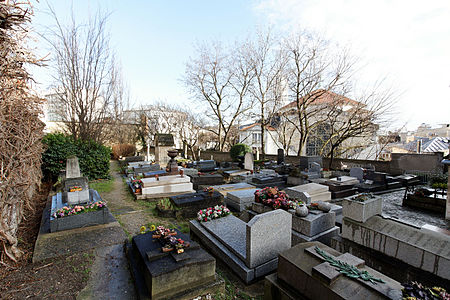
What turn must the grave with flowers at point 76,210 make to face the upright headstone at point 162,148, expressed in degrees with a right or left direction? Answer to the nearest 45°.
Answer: approximately 135° to its left

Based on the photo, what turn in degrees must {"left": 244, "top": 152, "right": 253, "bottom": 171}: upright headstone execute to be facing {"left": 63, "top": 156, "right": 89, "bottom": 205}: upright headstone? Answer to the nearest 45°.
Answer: approximately 45° to its right

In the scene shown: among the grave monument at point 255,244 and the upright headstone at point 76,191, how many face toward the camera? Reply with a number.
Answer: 1

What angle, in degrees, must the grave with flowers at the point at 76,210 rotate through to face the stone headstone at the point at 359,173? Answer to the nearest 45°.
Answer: approximately 90° to its left

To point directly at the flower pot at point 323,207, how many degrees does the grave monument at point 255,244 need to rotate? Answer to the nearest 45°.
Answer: approximately 90° to its right

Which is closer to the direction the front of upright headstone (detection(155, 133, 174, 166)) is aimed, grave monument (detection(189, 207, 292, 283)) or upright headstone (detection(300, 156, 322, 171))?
the grave monument

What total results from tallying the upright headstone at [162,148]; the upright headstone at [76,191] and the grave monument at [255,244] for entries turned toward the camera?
2

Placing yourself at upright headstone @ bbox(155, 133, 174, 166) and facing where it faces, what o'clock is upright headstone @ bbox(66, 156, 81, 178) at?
upright headstone @ bbox(66, 156, 81, 178) is roughly at 1 o'clock from upright headstone @ bbox(155, 133, 174, 166).

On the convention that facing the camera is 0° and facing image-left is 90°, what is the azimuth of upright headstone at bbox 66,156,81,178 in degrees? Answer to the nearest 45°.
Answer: approximately 0°

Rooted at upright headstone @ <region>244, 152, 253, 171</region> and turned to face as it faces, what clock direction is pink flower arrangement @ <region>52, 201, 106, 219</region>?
The pink flower arrangement is roughly at 1 o'clock from the upright headstone.

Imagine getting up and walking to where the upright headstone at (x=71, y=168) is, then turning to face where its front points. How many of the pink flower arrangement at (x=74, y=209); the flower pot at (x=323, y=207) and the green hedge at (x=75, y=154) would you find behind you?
1

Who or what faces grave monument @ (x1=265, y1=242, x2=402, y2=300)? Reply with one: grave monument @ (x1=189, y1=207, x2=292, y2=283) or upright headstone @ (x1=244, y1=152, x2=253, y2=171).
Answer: the upright headstone

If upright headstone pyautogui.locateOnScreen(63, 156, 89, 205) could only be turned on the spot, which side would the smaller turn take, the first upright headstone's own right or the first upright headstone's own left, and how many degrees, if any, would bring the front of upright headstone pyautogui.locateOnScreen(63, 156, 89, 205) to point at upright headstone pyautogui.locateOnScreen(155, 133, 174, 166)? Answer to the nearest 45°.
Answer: approximately 135° to the first upright headstone's own left
